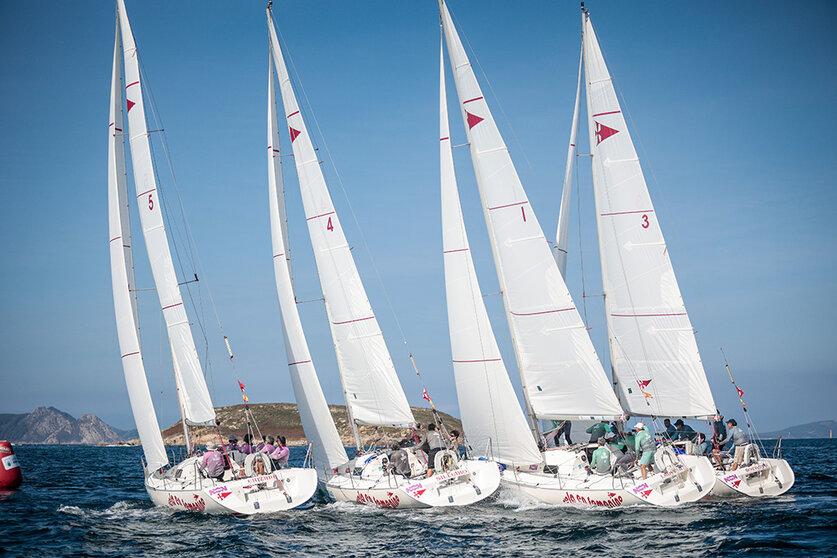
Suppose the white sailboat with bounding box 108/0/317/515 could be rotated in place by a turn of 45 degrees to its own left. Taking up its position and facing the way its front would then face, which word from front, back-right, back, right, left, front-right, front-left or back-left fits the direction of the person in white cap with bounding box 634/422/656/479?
back-left
